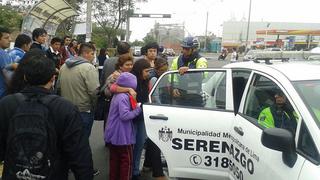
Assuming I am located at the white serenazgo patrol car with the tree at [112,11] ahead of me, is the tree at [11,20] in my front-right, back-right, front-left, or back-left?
front-left

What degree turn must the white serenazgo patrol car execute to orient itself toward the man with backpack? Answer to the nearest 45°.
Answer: approximately 90° to its right

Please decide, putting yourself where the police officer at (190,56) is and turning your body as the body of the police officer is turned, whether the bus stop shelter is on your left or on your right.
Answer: on your right

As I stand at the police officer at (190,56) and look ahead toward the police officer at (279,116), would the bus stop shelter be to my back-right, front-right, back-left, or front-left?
back-right

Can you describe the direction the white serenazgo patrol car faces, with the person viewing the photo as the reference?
facing the viewer and to the right of the viewer

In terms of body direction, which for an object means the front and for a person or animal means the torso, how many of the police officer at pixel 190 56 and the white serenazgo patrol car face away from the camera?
0

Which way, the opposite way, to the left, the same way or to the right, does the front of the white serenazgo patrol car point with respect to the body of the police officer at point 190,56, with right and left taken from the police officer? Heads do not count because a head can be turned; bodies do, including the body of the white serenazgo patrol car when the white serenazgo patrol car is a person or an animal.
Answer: to the left
